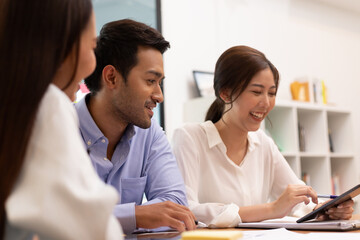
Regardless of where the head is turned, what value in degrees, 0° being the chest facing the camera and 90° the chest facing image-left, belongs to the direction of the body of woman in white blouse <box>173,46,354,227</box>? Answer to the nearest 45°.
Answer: approximately 315°

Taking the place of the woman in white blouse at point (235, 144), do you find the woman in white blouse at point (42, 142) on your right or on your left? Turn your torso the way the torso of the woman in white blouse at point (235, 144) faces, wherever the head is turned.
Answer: on your right

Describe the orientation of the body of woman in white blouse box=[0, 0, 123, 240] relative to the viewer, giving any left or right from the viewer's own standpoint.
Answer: facing away from the viewer and to the right of the viewer

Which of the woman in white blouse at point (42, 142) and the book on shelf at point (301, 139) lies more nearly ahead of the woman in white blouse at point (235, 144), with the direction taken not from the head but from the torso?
the woman in white blouse

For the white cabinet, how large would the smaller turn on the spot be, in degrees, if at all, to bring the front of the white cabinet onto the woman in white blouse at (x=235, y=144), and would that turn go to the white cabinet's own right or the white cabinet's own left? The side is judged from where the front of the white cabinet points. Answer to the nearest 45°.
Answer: approximately 45° to the white cabinet's own right

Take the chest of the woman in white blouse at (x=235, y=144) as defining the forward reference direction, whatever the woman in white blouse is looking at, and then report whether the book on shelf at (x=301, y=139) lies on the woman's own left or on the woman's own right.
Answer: on the woman's own left

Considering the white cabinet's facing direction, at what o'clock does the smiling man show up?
The smiling man is roughly at 2 o'clock from the white cabinet.

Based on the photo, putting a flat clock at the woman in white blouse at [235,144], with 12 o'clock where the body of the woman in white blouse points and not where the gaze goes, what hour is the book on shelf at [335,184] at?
The book on shelf is roughly at 8 o'clock from the woman in white blouse.
